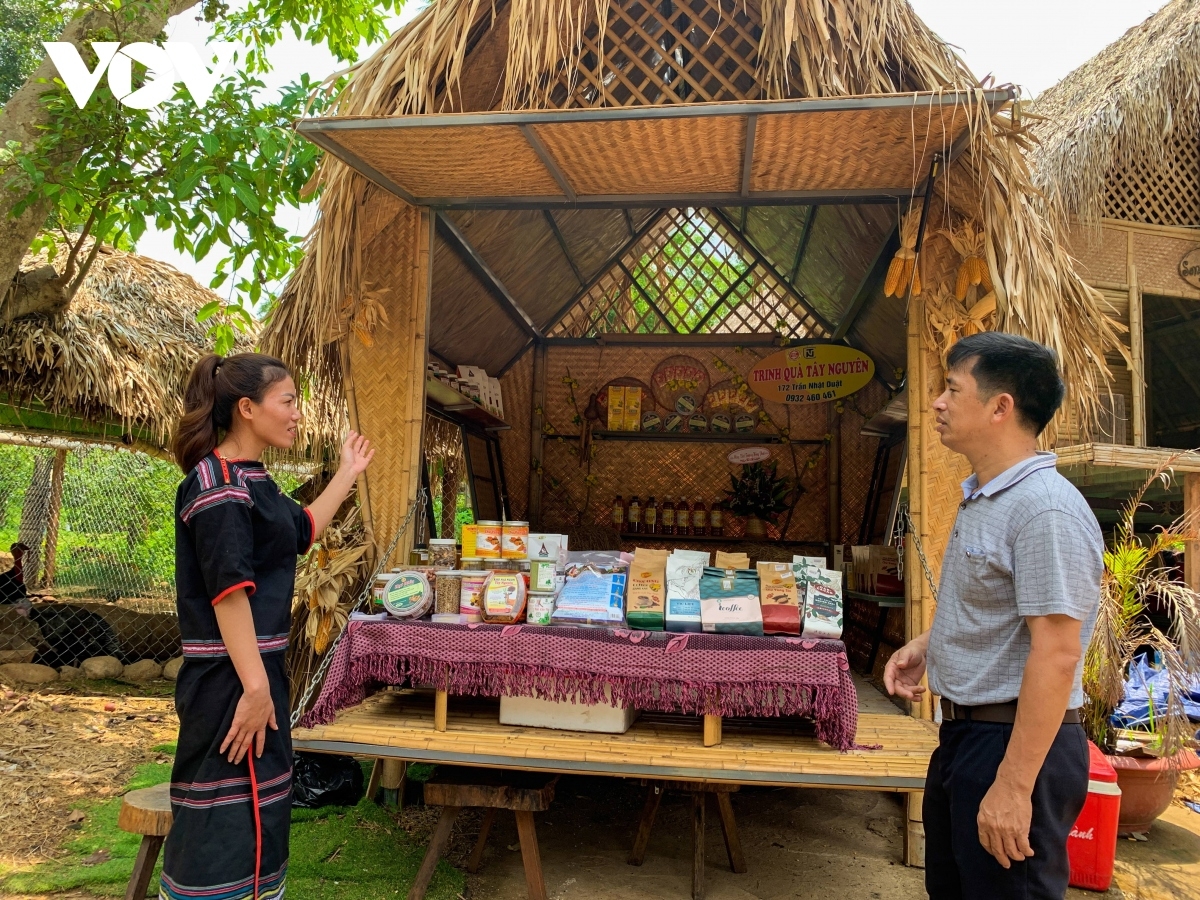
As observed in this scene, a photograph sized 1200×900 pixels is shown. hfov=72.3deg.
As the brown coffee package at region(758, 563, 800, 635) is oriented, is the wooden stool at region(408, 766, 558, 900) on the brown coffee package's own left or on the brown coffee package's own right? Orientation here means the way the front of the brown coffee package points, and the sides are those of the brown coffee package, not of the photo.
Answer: on the brown coffee package's own right

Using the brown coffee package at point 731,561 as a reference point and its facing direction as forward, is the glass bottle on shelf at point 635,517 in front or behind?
behind

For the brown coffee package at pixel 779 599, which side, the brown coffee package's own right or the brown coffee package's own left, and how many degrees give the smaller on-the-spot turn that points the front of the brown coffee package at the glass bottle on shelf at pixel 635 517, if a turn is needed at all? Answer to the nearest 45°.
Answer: approximately 180°

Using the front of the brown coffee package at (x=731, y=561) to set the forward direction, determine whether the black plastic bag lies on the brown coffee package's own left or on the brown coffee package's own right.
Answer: on the brown coffee package's own right

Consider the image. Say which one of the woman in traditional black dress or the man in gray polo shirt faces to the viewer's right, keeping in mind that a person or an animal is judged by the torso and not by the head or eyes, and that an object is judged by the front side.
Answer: the woman in traditional black dress

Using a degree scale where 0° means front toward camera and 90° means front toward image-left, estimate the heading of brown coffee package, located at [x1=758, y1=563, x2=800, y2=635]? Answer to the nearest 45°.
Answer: approximately 0°

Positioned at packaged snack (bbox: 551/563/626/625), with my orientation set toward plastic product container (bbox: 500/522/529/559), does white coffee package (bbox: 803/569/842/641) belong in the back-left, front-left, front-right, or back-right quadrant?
back-right

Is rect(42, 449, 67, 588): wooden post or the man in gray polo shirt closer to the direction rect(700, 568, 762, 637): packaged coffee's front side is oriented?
the man in gray polo shirt

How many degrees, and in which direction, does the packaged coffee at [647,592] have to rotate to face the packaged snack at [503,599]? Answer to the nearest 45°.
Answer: approximately 90° to its right

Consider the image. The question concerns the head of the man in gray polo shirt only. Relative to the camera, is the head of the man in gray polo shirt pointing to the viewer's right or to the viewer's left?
to the viewer's left
